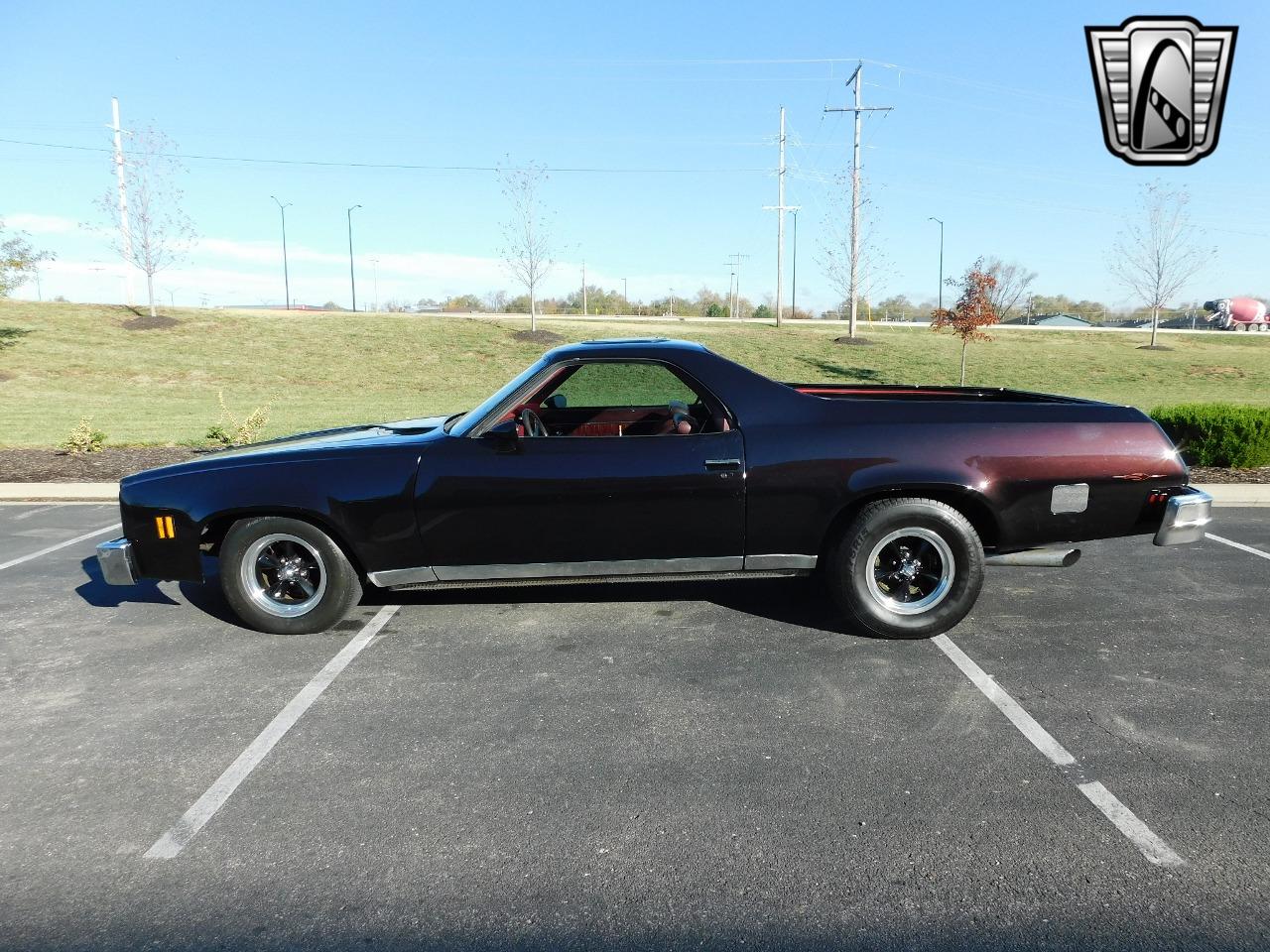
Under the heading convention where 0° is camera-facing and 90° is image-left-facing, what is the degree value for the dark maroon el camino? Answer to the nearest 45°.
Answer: approximately 90°

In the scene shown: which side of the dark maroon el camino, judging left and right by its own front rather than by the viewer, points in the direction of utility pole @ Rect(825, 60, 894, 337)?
right

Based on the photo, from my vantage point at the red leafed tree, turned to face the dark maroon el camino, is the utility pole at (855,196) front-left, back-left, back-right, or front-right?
back-right

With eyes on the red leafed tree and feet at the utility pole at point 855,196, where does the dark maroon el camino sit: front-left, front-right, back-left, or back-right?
front-right

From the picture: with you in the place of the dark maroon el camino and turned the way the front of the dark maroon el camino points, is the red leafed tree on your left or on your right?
on your right
